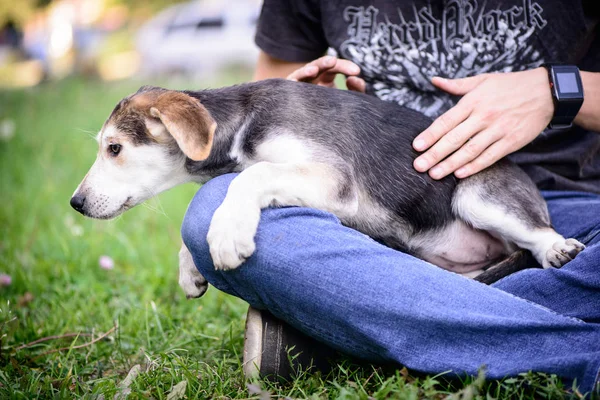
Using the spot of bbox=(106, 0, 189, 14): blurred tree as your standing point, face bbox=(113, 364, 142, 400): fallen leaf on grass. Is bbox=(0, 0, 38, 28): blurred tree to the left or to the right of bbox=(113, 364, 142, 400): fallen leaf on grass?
right

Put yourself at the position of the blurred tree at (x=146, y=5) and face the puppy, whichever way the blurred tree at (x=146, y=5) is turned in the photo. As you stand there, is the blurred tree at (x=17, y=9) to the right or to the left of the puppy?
right

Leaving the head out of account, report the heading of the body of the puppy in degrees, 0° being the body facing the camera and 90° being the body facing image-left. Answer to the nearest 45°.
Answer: approximately 90°

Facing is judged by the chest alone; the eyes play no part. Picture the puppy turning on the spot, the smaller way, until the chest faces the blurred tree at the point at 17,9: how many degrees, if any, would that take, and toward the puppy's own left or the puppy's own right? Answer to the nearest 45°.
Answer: approximately 45° to the puppy's own right

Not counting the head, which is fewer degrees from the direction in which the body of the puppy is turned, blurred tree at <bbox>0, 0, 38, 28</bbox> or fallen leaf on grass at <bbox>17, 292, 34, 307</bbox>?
the fallen leaf on grass

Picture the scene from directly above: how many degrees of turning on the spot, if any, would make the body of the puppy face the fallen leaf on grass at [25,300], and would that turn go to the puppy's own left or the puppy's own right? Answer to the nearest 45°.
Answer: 0° — it already faces it

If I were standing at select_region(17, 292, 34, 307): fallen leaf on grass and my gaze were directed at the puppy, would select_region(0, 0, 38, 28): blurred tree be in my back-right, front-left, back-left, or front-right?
back-left

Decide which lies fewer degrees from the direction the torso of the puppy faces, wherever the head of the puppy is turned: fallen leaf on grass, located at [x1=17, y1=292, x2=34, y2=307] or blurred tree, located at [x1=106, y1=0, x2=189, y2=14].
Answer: the fallen leaf on grass

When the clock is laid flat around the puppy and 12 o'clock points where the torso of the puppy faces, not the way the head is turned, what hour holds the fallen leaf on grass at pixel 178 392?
The fallen leaf on grass is roughly at 10 o'clock from the puppy.

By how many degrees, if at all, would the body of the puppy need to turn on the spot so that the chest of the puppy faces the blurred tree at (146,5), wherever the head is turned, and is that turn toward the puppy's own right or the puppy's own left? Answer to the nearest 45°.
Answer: approximately 90° to the puppy's own right
